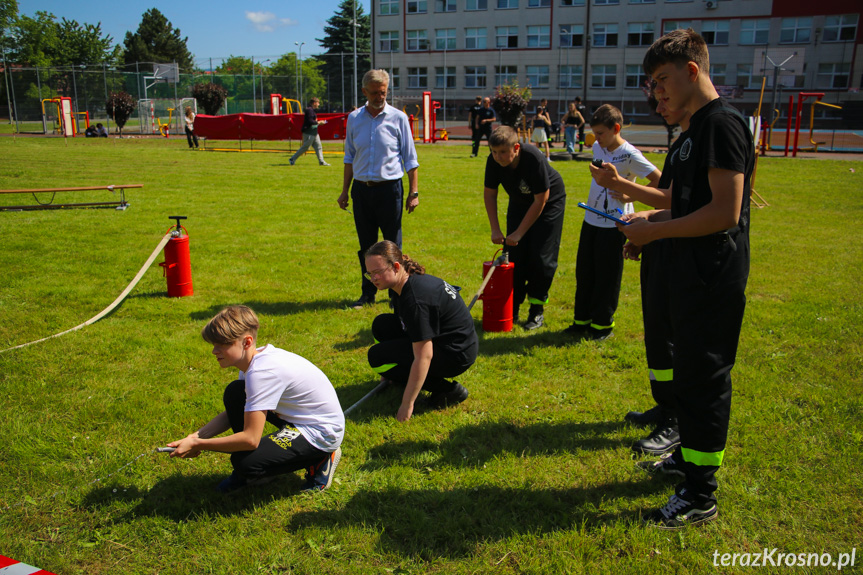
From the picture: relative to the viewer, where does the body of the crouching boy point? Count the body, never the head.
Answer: to the viewer's left

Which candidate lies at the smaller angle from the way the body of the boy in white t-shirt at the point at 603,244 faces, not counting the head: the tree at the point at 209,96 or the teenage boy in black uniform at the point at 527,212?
the teenage boy in black uniform

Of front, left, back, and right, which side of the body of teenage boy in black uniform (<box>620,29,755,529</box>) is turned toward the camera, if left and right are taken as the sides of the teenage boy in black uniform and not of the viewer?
left

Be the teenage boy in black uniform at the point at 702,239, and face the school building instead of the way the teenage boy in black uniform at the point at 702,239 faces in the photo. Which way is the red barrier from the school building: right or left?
left

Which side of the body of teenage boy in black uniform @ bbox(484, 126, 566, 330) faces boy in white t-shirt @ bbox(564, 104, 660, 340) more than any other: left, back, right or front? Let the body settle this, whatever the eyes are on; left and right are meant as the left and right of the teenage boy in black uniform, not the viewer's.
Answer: left

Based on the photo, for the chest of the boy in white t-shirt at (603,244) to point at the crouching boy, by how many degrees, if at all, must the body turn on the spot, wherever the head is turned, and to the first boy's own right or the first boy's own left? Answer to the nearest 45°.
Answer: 0° — they already face them

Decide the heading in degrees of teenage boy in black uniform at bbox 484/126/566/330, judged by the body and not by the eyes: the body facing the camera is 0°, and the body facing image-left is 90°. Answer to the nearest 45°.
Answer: approximately 45°

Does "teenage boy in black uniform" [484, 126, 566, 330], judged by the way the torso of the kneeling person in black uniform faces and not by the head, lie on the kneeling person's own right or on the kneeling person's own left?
on the kneeling person's own right

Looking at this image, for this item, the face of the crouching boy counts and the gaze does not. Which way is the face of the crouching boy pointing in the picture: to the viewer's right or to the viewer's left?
to the viewer's left

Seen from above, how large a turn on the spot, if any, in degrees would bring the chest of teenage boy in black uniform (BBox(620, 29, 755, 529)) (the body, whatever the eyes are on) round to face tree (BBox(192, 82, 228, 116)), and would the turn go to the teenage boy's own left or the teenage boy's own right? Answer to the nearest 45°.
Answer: approximately 45° to the teenage boy's own right

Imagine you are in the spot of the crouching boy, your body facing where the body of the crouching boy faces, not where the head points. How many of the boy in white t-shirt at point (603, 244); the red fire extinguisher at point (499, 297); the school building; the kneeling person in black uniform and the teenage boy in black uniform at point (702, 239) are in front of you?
0

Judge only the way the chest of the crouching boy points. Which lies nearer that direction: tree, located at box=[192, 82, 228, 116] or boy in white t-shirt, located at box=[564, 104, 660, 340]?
the tree

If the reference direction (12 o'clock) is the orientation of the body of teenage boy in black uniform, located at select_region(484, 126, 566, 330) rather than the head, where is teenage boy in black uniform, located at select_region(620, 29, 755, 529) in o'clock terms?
teenage boy in black uniform, located at select_region(620, 29, 755, 529) is roughly at 10 o'clock from teenage boy in black uniform, located at select_region(484, 126, 566, 330).

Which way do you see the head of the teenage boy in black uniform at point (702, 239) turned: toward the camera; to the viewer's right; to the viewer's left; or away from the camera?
to the viewer's left

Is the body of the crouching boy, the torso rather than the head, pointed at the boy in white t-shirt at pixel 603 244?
no

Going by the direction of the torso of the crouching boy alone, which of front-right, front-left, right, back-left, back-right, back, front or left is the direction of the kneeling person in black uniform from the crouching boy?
back-right

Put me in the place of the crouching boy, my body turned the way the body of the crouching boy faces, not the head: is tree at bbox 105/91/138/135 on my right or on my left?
on my right

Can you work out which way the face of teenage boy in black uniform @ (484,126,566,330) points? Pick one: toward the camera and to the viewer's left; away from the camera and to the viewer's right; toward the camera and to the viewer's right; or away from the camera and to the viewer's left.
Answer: toward the camera and to the viewer's left

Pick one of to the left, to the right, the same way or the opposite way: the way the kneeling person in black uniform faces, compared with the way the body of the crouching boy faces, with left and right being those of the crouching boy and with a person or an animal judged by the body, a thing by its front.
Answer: the same way

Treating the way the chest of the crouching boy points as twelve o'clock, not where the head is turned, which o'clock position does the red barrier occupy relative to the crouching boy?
The red barrier is roughly at 3 o'clock from the crouching boy.

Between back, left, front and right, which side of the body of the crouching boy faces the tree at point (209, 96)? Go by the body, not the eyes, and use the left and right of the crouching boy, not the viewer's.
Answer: right
